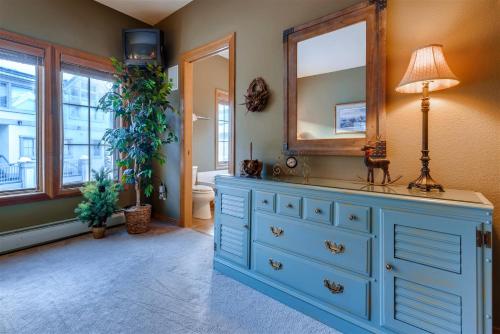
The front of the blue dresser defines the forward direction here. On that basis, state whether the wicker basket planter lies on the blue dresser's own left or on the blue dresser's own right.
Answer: on the blue dresser's own right

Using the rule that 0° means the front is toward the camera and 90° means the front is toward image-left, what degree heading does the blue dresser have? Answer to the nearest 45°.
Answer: approximately 45°

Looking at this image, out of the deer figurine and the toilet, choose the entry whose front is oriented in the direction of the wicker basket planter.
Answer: the deer figurine

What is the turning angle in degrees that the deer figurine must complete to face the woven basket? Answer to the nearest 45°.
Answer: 0° — it already faces it

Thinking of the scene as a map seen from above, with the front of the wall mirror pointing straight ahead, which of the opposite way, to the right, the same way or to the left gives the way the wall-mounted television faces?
to the left

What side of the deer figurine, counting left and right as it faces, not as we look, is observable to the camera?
left

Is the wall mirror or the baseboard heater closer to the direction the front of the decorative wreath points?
the baseboard heater

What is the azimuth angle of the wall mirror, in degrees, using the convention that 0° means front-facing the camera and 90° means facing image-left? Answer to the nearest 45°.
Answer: approximately 45°

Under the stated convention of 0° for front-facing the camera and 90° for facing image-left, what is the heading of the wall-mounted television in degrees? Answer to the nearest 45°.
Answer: approximately 0°
